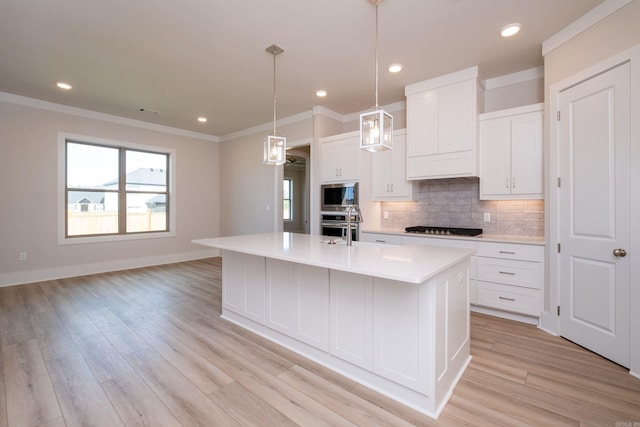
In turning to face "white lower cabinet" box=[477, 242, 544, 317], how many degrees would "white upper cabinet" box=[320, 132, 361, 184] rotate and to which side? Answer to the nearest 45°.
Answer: approximately 90° to its left

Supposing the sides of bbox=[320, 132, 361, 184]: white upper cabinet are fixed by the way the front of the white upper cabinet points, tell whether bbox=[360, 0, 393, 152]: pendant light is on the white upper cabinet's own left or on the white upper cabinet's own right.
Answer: on the white upper cabinet's own left

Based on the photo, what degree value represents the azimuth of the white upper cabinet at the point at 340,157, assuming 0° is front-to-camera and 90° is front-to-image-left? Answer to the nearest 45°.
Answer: approximately 45°

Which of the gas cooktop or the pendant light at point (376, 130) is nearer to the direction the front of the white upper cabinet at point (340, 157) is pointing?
the pendant light

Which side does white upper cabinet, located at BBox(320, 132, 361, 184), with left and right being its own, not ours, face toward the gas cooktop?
left

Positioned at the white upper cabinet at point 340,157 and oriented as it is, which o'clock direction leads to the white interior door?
The white interior door is roughly at 9 o'clock from the white upper cabinet.

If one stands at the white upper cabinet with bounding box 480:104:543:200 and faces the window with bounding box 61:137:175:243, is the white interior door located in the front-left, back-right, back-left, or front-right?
back-left

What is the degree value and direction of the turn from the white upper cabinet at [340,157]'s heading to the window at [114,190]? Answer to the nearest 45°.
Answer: approximately 45° to its right

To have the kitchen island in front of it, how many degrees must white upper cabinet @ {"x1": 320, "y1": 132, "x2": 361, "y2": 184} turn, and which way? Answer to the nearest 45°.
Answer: approximately 45° to its left

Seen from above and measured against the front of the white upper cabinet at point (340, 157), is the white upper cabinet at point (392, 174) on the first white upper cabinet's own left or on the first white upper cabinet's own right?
on the first white upper cabinet's own left

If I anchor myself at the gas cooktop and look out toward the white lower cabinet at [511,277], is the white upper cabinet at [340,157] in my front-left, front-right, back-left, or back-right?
back-right
